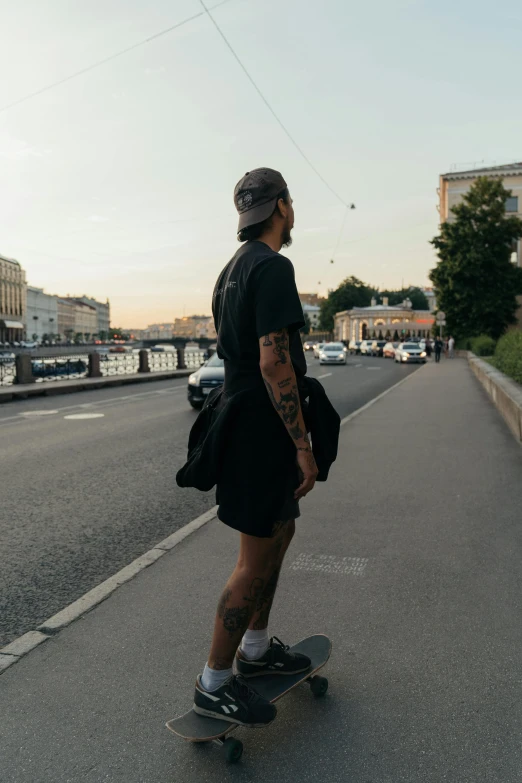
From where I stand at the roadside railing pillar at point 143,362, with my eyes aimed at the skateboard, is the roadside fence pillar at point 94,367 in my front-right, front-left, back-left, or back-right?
front-right

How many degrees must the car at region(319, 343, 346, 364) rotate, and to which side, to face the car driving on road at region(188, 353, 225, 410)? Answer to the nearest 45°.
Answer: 0° — it already faces it

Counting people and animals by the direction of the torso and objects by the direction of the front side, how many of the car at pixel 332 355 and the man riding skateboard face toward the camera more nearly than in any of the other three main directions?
1

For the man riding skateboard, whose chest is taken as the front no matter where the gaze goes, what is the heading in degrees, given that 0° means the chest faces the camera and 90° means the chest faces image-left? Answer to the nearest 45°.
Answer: approximately 225°

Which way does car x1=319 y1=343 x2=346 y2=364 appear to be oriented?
toward the camera

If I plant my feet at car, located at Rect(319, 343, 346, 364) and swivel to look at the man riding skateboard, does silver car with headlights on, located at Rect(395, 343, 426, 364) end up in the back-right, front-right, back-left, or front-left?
back-left

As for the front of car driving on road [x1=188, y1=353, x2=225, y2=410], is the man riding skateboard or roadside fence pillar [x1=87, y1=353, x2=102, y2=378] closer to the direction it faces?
the man riding skateboard

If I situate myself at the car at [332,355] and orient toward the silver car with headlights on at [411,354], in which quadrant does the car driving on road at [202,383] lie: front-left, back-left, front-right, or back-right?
back-right

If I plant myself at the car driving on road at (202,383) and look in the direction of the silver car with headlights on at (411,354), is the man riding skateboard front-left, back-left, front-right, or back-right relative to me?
back-right

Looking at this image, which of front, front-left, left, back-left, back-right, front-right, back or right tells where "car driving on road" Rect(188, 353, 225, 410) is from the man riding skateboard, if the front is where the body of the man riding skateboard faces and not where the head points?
front-left

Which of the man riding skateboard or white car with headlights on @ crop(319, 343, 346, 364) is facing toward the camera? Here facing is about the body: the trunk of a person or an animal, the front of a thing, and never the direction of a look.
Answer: the white car with headlights on

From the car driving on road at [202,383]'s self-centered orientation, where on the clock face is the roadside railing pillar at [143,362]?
The roadside railing pillar is roughly at 4 o'clock from the car driving on road.

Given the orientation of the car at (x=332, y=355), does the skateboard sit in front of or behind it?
in front

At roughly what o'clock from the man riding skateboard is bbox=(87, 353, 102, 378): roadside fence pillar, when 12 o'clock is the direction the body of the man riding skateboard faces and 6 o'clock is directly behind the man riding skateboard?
The roadside fence pillar is roughly at 10 o'clock from the man riding skateboard.

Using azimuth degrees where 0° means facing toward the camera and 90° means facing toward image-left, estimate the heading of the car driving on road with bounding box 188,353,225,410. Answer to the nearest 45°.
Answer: approximately 45°

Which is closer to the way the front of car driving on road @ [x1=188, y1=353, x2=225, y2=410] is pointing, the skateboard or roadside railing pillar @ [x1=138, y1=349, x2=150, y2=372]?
the skateboard

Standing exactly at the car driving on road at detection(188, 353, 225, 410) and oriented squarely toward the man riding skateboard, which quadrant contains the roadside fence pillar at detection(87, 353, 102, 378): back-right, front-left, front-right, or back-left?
back-right

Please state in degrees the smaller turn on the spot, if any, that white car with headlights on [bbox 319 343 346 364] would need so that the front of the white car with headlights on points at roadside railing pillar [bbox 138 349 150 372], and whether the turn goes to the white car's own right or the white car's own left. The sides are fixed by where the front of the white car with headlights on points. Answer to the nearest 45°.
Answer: approximately 45° to the white car's own right
